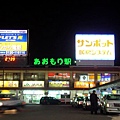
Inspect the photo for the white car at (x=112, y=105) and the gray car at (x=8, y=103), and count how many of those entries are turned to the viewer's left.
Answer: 1

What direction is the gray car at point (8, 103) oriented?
to the viewer's left

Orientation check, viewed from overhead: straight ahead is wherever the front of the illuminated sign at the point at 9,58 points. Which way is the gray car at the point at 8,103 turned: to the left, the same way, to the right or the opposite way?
to the right

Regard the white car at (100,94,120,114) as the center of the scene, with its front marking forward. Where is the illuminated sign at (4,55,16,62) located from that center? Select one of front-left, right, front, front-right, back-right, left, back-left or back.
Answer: back

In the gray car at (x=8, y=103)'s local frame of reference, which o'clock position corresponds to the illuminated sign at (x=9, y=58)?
The illuminated sign is roughly at 3 o'clock from the gray car.

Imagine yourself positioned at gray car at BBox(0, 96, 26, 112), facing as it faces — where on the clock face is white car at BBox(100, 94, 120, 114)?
white car at BBox(100, 94, 120, 114) is roughly at 7 o'clock from gray car at BBox(0, 96, 26, 112).

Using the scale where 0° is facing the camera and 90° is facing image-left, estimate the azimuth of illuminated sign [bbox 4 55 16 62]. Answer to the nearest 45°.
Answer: approximately 0°

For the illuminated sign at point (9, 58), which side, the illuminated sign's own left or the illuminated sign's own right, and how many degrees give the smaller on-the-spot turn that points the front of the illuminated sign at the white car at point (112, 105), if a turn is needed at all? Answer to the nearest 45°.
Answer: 0° — it already faces it

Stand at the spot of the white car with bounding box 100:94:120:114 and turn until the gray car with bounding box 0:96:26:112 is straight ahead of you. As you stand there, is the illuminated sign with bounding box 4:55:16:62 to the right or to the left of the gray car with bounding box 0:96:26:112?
right
